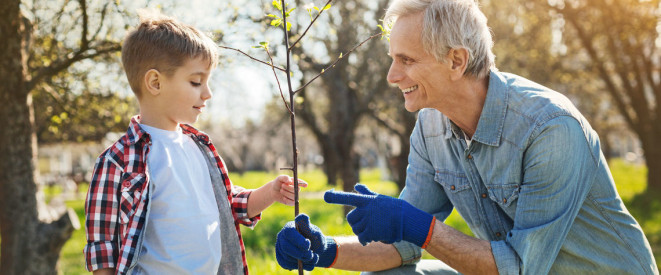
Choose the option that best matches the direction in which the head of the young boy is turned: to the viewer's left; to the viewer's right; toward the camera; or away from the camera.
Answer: to the viewer's right

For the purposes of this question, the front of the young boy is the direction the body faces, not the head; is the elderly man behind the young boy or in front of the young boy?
in front

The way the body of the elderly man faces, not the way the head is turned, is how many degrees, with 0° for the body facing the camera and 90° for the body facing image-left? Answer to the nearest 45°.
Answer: approximately 45°

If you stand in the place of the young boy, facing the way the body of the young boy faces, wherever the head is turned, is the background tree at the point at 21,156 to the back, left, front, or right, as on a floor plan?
back

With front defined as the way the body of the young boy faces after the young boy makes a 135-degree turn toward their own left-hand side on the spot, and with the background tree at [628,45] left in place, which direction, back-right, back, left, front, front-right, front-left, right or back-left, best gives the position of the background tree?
front-right

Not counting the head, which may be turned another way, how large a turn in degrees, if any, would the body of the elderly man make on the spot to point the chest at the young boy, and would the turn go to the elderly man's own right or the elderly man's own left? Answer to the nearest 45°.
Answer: approximately 45° to the elderly man's own right

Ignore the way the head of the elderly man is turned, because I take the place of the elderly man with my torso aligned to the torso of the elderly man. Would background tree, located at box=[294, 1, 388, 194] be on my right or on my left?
on my right

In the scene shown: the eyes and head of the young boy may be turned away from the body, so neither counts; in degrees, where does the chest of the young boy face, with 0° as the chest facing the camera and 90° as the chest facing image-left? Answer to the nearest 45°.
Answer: approximately 315°

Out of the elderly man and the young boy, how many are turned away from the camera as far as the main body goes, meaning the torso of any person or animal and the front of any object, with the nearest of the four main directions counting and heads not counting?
0
